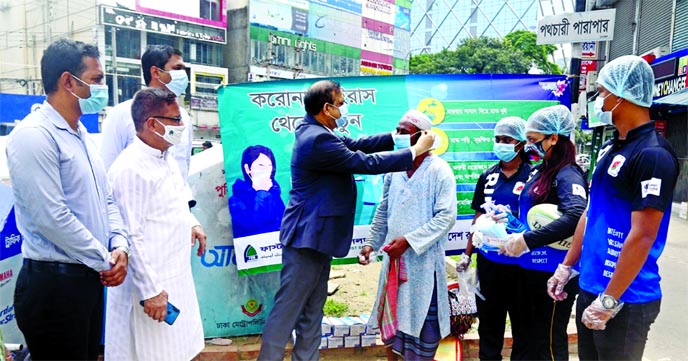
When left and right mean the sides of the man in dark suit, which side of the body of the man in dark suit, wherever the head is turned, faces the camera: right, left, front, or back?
right

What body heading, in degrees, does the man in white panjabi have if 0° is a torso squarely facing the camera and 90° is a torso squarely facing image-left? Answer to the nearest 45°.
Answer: approximately 315°

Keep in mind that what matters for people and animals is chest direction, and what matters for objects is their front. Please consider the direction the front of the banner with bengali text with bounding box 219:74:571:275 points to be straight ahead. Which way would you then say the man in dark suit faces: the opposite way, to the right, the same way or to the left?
to the left

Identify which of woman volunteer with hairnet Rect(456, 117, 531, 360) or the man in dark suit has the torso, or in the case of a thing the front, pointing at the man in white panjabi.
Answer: the woman volunteer with hairnet

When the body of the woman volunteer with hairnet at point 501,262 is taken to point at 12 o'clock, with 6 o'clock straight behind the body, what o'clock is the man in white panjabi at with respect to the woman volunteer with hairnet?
The man in white panjabi is roughly at 12 o'clock from the woman volunteer with hairnet.

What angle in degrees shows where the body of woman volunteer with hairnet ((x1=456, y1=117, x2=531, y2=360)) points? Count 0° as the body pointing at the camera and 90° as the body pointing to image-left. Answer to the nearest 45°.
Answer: approximately 45°

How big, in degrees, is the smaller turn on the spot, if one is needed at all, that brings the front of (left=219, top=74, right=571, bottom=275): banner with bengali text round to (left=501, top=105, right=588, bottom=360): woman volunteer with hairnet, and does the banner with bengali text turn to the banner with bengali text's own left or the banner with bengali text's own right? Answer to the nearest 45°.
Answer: approximately 45° to the banner with bengali text's own left

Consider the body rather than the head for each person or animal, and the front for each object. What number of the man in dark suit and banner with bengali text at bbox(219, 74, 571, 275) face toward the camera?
1

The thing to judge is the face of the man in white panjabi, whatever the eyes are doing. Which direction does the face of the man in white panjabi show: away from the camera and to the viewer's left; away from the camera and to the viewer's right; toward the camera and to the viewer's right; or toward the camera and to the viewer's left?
toward the camera and to the viewer's right
